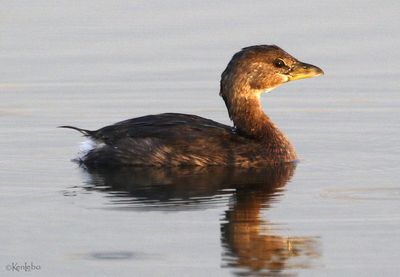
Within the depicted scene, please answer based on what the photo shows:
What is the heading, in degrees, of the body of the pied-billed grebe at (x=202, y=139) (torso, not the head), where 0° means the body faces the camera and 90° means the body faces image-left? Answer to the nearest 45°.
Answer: approximately 270°
